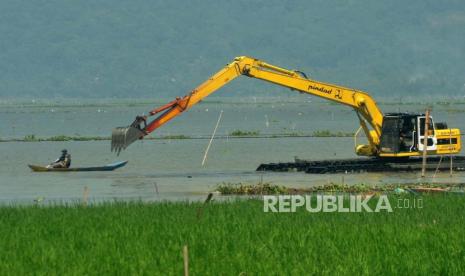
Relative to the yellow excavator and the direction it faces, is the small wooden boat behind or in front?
in front

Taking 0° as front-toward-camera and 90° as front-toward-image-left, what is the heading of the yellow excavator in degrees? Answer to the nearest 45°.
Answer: approximately 90°
